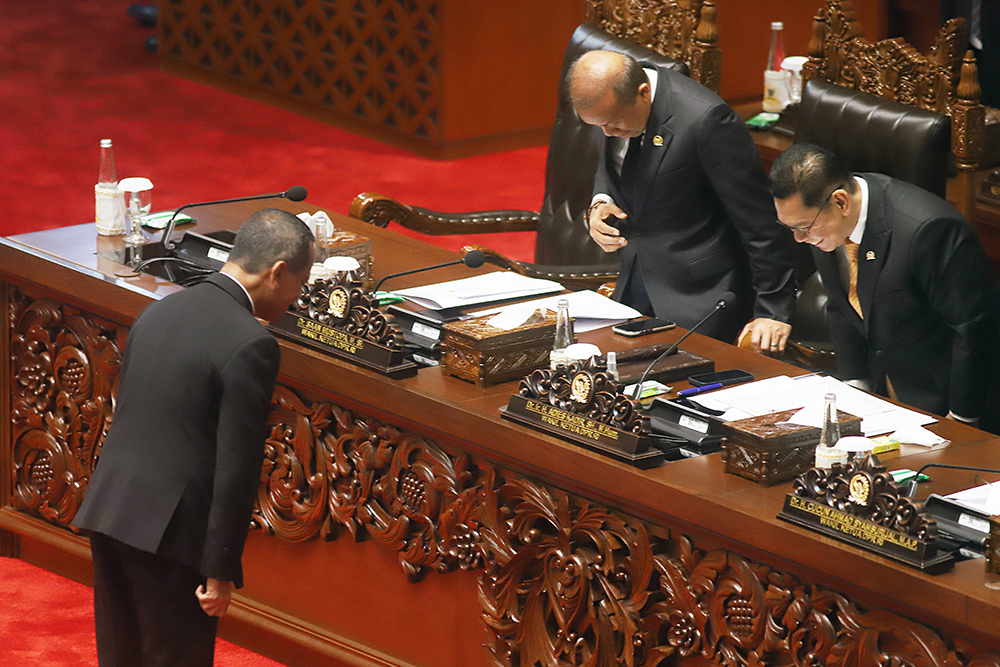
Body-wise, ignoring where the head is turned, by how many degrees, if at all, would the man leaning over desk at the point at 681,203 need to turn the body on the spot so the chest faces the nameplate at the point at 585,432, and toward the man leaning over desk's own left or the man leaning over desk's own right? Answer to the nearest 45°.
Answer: approximately 45° to the man leaning over desk's own left

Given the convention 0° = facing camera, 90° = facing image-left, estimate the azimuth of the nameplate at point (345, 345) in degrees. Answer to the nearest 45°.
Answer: approximately 45°

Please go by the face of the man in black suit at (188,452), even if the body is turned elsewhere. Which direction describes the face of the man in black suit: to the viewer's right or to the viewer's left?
to the viewer's right

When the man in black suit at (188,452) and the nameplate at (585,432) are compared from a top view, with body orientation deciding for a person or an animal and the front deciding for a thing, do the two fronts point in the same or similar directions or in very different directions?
very different directions

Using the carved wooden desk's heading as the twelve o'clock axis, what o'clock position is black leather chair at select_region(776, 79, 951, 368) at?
The black leather chair is roughly at 6 o'clock from the carved wooden desk.

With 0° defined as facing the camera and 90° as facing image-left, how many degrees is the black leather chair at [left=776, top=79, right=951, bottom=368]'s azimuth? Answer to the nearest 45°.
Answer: approximately 45°

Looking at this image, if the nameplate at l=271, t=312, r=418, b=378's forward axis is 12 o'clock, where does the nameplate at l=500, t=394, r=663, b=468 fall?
the nameplate at l=500, t=394, r=663, b=468 is roughly at 9 o'clock from the nameplate at l=271, t=312, r=418, b=378.

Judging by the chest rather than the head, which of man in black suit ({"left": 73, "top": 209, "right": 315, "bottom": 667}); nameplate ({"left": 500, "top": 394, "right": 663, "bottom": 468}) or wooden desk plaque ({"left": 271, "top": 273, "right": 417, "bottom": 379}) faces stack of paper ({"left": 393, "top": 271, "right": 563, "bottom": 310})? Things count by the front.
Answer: the man in black suit

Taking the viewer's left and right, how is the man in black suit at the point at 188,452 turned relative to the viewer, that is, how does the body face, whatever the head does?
facing away from the viewer and to the right of the viewer
